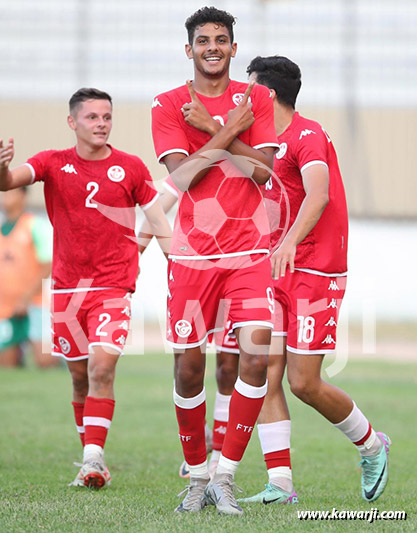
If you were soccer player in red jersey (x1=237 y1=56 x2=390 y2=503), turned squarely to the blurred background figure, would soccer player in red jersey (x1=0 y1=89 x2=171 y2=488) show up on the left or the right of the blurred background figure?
left

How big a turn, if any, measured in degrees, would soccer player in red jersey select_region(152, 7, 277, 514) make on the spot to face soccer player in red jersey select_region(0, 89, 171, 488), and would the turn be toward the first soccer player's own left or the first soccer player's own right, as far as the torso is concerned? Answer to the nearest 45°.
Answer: approximately 135° to the first soccer player's own right

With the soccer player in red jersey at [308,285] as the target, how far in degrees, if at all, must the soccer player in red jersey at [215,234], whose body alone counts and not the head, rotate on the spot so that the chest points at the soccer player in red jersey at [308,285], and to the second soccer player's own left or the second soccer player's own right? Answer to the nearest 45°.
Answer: approximately 135° to the second soccer player's own left

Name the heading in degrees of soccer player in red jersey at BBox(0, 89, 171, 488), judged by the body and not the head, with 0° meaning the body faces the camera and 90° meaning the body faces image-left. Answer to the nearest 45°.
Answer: approximately 0°

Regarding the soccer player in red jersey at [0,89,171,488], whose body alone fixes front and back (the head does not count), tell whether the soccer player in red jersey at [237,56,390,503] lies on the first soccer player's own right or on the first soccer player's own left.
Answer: on the first soccer player's own left

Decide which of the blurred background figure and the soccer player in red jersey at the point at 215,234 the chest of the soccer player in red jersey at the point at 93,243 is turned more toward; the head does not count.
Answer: the soccer player in red jersey

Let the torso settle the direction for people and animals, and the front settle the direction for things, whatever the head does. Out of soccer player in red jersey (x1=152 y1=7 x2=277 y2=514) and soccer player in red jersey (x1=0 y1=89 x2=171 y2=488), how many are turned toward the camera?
2

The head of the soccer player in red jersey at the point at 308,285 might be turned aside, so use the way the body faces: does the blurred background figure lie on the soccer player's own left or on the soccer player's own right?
on the soccer player's own right

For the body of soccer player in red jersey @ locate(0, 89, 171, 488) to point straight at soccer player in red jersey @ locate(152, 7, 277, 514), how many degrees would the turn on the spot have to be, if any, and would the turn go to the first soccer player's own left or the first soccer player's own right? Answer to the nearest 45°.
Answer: approximately 45° to the first soccer player's own left

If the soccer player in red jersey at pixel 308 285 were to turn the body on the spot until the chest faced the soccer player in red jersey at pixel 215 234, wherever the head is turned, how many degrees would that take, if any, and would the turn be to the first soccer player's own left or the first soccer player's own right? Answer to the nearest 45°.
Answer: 0° — they already face them

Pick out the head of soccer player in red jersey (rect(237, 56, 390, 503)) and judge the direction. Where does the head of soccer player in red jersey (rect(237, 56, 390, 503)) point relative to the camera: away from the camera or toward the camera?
away from the camera

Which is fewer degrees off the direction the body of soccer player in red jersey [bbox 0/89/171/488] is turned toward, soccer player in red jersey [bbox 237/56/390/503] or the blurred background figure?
the soccer player in red jersey
